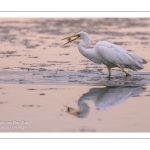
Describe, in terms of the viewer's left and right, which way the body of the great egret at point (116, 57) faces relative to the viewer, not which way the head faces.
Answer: facing to the left of the viewer
